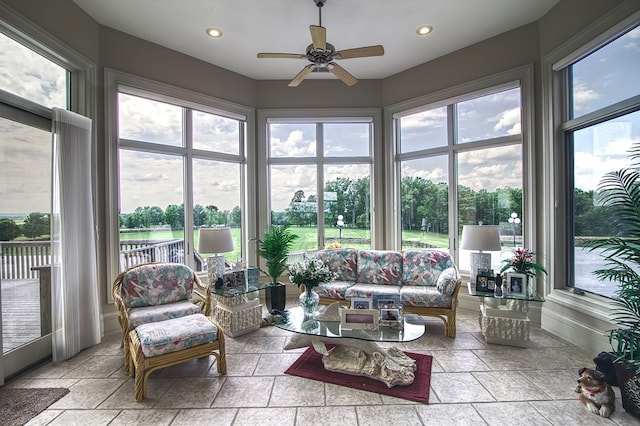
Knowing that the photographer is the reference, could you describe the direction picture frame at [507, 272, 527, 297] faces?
facing the viewer

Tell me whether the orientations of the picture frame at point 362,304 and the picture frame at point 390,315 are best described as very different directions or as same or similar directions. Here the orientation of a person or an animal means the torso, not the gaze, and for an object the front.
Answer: same or similar directions

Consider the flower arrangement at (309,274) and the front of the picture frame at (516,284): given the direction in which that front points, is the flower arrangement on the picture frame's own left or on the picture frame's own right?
on the picture frame's own right

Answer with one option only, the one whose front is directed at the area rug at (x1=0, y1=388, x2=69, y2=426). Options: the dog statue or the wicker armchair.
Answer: the dog statue

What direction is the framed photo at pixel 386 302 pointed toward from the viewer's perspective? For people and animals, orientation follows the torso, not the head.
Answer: toward the camera

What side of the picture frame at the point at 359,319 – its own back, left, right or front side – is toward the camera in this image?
front

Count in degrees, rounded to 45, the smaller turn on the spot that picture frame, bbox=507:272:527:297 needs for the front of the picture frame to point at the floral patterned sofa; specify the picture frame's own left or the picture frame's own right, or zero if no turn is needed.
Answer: approximately 90° to the picture frame's own right

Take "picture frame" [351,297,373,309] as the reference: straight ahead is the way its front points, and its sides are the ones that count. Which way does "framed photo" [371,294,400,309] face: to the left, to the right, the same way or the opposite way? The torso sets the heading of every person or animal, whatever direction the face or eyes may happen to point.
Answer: the same way

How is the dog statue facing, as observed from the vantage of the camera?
facing the viewer and to the left of the viewer

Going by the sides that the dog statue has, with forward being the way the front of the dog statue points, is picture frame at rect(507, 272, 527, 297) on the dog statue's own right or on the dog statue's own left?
on the dog statue's own right

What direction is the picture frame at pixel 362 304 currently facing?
toward the camera
